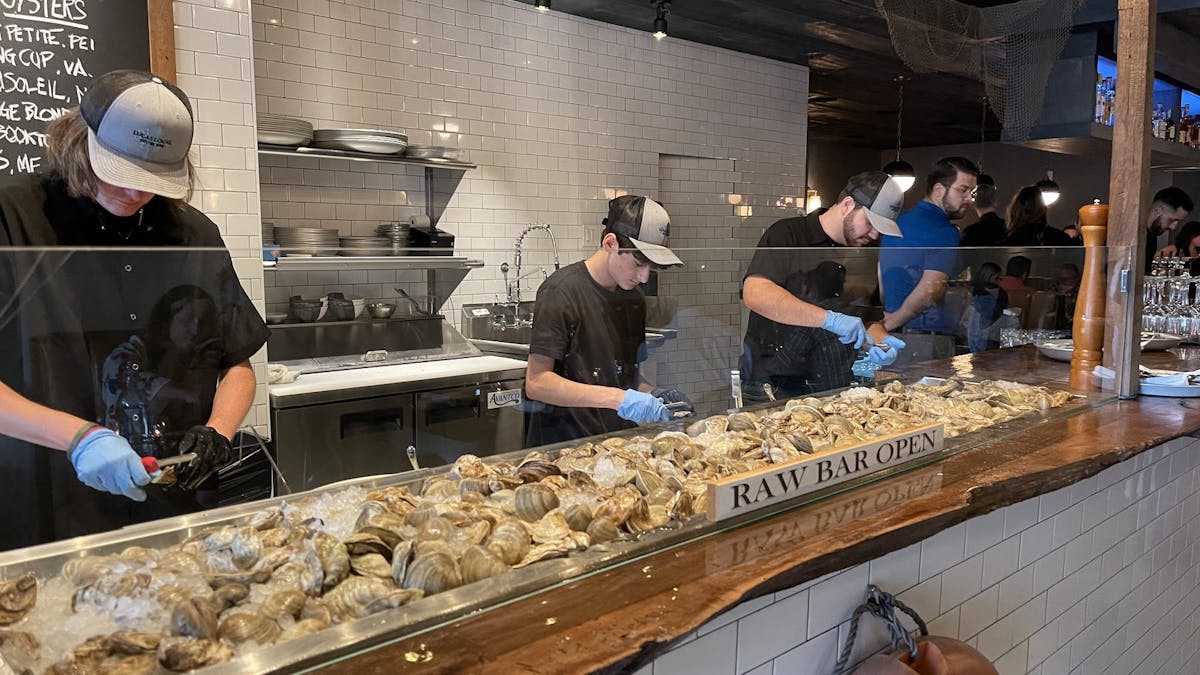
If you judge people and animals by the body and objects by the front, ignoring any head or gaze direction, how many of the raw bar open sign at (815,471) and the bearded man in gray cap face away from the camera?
0

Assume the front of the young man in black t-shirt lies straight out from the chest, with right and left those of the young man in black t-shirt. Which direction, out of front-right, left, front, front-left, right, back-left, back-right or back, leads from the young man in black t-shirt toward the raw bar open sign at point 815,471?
front

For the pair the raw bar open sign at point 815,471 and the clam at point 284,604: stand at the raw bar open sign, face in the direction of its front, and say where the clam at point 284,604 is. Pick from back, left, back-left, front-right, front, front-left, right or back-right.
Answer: right

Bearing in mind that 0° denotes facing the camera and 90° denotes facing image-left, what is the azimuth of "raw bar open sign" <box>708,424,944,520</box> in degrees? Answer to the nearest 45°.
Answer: approximately 315°

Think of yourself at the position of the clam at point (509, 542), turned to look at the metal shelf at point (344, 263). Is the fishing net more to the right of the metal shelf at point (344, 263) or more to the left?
right

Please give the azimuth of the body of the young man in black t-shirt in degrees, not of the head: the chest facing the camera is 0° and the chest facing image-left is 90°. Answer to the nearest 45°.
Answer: approximately 315°

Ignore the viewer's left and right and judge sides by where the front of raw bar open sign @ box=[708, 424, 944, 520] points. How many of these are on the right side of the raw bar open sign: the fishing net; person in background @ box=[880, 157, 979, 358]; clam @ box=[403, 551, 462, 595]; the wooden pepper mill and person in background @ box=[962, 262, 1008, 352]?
1

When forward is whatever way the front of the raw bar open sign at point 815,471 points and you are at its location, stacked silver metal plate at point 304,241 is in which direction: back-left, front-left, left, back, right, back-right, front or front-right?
back

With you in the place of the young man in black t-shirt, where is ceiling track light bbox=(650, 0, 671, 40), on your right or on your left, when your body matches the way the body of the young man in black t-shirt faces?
on your left

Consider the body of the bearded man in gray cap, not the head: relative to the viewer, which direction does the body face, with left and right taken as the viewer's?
facing to the right of the viewer

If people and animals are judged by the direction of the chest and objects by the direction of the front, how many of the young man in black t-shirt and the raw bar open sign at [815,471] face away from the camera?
0

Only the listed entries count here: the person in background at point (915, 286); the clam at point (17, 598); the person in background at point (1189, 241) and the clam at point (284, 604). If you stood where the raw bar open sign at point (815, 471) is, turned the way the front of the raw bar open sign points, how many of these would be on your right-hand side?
2
